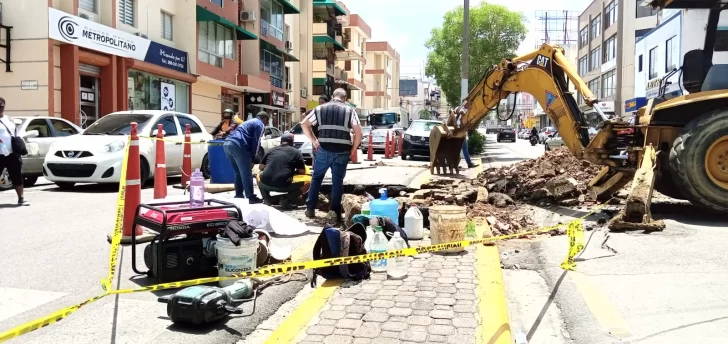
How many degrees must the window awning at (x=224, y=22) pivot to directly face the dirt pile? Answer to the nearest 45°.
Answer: approximately 45° to its right

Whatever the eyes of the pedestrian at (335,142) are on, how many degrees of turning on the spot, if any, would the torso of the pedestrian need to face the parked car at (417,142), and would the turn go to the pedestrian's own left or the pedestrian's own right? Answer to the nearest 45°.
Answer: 0° — they already face it

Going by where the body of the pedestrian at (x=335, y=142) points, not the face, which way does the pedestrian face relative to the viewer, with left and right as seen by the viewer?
facing away from the viewer

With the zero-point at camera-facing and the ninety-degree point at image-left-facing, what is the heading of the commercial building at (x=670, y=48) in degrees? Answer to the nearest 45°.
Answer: approximately 45°

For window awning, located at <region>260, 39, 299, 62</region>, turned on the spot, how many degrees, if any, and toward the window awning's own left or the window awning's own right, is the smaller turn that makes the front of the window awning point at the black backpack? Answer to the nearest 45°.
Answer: approximately 45° to the window awning's own right

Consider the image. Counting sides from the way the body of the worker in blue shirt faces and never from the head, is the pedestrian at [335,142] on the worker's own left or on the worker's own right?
on the worker's own right

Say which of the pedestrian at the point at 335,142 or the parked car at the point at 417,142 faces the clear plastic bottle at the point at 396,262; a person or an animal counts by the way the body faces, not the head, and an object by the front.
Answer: the parked car
